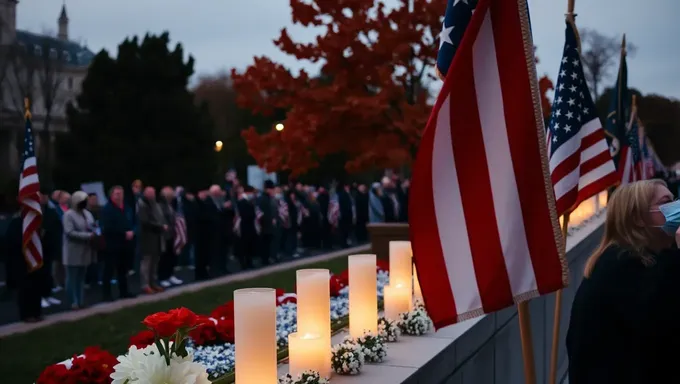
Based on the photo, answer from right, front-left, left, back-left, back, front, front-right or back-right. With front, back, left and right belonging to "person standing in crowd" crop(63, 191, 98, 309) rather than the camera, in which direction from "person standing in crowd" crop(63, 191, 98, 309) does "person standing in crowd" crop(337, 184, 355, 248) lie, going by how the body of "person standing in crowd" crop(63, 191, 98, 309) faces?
left

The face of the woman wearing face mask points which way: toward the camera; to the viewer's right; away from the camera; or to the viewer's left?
to the viewer's right

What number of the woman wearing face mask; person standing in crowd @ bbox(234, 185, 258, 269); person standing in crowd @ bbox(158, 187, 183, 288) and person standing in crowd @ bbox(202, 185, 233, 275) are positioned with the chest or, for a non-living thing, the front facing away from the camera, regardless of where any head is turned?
0

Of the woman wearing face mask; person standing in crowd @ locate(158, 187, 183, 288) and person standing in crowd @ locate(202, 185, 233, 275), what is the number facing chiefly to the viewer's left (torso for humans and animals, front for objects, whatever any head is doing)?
0

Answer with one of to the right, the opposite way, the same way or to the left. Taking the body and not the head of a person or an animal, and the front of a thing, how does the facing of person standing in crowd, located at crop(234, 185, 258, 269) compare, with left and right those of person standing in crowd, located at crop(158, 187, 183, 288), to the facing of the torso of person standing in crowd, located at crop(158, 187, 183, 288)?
the same way

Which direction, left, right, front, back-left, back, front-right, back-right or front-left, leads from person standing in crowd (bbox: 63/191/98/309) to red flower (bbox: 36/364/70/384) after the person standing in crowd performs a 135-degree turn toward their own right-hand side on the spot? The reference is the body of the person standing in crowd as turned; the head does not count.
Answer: left

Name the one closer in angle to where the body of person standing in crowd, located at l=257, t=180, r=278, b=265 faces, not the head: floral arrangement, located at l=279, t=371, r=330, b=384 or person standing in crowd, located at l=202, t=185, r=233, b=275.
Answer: the floral arrangement

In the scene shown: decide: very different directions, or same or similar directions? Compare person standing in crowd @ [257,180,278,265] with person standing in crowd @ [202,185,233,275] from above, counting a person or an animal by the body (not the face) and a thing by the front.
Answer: same or similar directions

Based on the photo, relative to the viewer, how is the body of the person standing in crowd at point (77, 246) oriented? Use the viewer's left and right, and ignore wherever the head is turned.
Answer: facing the viewer and to the right of the viewer

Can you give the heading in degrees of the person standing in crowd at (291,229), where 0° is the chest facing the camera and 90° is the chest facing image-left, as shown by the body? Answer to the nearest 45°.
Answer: approximately 315°

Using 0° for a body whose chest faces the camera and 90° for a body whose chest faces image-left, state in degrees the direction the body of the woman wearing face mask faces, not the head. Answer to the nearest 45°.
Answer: approximately 270°

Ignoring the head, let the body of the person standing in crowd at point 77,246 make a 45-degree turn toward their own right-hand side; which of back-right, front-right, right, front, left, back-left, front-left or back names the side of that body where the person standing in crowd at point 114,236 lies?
back-left

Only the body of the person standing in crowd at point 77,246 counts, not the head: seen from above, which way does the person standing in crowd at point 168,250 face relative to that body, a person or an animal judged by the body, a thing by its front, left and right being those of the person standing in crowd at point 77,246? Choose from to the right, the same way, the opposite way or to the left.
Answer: the same way

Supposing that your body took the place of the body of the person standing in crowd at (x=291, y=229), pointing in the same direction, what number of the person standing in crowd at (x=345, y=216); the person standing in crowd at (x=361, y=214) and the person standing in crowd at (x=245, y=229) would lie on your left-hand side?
2

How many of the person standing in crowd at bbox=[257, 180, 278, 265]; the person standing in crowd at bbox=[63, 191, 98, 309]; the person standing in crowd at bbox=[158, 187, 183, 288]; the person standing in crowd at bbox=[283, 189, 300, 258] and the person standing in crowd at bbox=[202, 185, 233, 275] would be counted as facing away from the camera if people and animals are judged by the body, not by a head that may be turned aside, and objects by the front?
0

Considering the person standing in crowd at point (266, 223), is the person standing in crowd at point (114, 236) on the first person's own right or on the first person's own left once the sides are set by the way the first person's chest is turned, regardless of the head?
on the first person's own right

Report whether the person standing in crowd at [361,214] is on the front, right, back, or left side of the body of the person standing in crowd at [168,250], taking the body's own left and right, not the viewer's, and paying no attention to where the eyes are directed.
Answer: left
